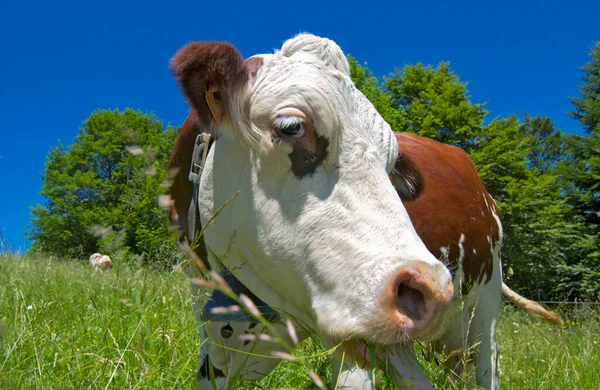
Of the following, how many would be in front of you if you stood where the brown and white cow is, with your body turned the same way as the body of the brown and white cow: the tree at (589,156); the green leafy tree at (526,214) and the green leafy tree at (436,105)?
0

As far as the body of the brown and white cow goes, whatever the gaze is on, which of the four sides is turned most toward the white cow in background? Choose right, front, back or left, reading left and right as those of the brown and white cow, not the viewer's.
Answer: right

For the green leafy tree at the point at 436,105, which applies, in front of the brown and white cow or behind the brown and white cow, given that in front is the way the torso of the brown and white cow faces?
behind

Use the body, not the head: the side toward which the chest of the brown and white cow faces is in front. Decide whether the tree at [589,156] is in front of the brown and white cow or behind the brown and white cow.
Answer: behind

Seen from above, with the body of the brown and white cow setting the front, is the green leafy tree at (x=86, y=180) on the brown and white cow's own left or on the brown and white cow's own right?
on the brown and white cow's own right

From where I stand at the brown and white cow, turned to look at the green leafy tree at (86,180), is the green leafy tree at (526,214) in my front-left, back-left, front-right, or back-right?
front-right

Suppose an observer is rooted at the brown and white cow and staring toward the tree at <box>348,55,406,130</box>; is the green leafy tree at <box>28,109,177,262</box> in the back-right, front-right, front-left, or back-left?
front-left

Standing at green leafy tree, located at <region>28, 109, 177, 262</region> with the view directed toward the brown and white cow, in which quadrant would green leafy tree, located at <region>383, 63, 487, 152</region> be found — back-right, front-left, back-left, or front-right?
front-left

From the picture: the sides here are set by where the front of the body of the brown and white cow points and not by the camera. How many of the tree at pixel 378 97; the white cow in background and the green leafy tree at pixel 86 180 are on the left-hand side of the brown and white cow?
0

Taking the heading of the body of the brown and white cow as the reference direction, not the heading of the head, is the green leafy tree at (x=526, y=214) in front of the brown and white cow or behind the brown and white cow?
behind

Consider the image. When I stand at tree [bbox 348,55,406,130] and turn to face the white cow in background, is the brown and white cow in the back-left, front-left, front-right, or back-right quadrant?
front-left

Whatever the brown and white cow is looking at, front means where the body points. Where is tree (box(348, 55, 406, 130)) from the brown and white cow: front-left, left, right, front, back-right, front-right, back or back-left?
back-right
